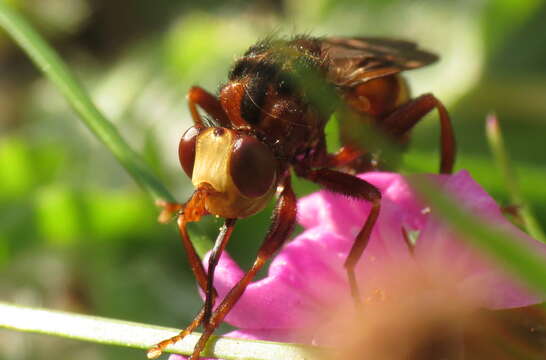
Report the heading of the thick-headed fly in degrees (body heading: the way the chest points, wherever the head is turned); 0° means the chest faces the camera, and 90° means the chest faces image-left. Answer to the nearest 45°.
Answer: approximately 45°

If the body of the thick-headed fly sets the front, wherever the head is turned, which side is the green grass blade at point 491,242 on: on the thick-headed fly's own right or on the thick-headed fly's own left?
on the thick-headed fly's own left
